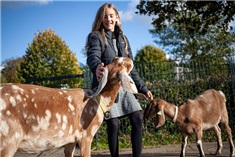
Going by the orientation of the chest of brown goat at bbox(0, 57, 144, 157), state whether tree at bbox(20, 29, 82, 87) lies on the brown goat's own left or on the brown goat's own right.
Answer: on the brown goat's own left

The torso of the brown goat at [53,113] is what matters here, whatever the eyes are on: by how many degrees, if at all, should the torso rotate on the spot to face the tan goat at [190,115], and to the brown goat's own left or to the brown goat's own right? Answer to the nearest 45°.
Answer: approximately 45° to the brown goat's own left

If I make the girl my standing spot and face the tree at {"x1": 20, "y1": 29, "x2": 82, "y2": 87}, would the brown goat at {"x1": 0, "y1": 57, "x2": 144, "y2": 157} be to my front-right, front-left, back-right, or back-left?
back-left

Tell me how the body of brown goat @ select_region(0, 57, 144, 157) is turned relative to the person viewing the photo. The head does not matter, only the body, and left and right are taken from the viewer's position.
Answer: facing to the right of the viewer

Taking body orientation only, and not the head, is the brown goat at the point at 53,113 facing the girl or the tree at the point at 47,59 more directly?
the girl

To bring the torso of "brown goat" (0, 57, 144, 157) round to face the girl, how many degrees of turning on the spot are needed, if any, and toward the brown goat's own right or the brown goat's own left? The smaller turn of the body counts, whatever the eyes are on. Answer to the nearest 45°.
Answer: approximately 45° to the brown goat's own left
